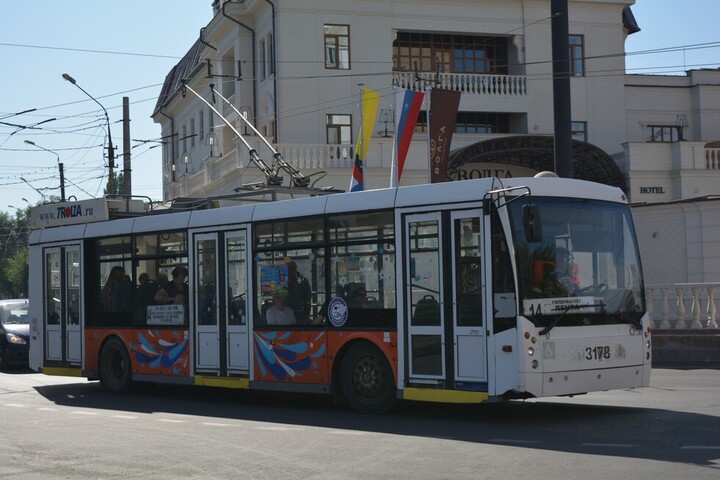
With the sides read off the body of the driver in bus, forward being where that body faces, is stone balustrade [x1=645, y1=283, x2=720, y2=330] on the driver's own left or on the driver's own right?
on the driver's own left

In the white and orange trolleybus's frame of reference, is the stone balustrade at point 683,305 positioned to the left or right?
on its left

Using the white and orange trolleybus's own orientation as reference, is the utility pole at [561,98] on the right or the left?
on its left

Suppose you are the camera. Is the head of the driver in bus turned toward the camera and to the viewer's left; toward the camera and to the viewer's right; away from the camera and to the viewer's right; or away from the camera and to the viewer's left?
toward the camera and to the viewer's right

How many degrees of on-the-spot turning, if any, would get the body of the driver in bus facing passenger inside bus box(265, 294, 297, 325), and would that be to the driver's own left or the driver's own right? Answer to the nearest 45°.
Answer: approximately 180°

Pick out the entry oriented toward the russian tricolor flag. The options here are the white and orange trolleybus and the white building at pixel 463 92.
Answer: the white building

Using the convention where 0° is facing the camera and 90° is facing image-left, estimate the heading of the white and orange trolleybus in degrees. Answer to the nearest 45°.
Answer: approximately 315°

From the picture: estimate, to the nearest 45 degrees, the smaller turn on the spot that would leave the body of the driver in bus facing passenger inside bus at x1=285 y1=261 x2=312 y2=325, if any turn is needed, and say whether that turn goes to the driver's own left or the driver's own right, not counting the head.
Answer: approximately 180°

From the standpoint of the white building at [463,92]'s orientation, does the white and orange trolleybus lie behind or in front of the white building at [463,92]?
in front

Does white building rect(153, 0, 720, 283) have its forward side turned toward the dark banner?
yes

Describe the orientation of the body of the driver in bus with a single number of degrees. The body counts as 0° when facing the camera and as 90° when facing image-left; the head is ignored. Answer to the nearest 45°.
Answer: approximately 315°
